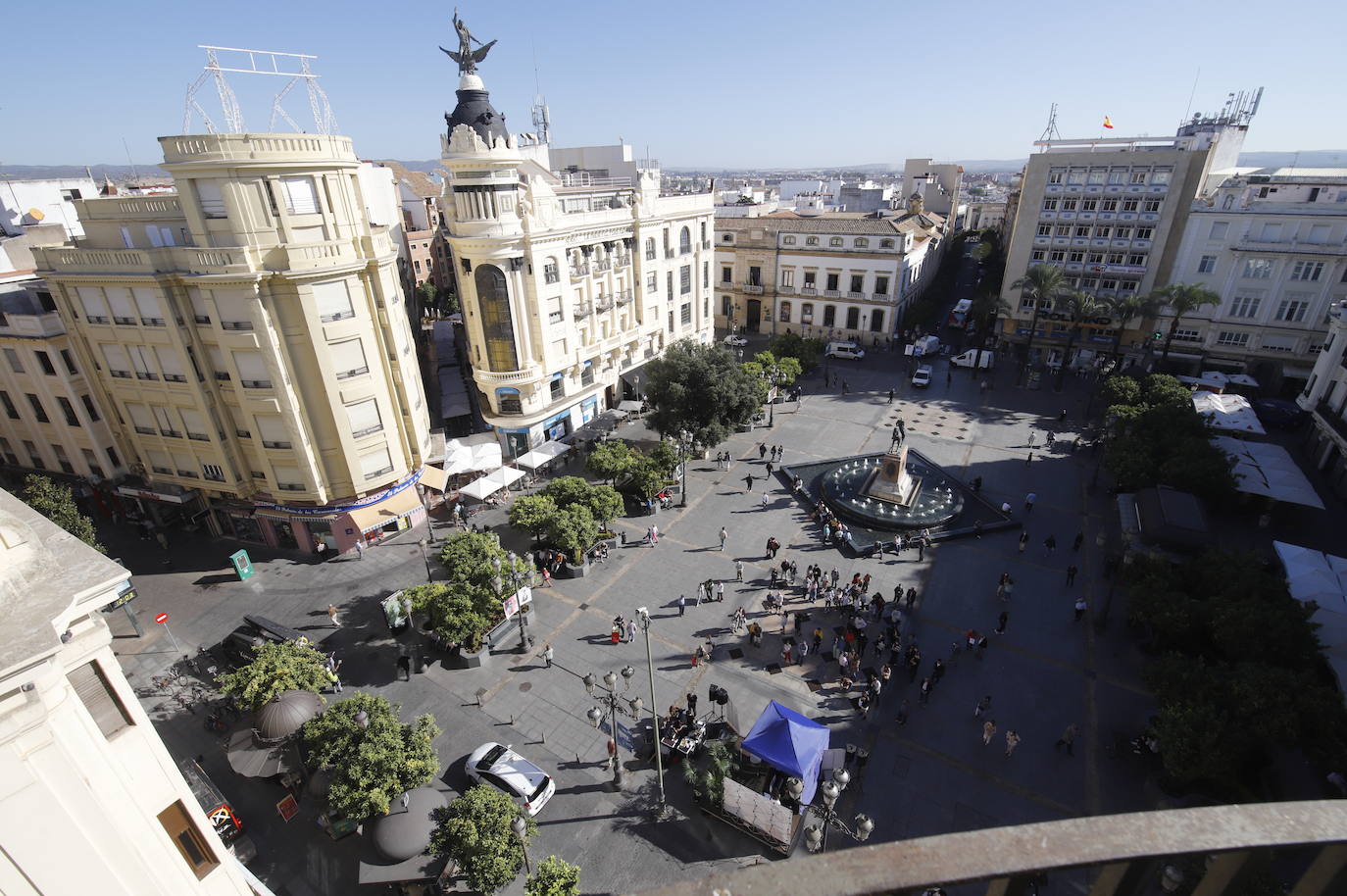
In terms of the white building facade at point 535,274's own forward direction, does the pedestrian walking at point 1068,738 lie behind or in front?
in front

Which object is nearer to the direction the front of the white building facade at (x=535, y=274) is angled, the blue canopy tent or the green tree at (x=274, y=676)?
the blue canopy tent

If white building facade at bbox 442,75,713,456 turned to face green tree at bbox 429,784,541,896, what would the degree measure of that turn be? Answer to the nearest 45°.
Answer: approximately 45° to its right

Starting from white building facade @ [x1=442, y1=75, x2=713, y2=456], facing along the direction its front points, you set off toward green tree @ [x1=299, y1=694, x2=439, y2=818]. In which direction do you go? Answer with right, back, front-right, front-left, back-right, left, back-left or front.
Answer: front-right

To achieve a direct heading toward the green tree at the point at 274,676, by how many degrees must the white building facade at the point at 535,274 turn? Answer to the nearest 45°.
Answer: approximately 45° to its right

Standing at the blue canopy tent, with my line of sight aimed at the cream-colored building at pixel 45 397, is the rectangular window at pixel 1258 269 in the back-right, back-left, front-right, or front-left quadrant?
back-right

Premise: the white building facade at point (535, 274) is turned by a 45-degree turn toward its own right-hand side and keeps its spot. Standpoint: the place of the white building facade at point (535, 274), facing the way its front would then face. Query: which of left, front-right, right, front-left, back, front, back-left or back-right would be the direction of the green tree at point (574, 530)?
front

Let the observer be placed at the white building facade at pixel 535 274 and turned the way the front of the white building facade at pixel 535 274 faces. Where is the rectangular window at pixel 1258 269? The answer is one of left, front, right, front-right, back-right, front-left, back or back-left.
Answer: front-left

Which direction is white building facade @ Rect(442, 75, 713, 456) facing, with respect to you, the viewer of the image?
facing the viewer and to the right of the viewer
